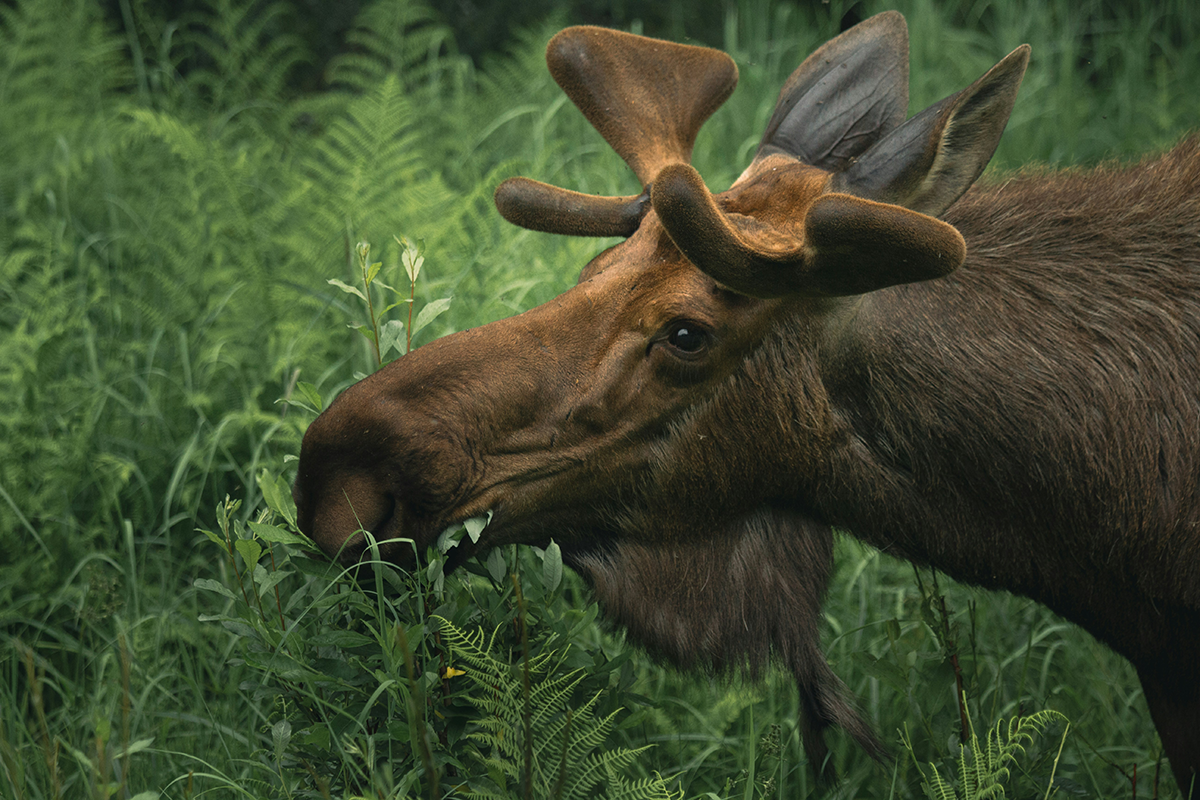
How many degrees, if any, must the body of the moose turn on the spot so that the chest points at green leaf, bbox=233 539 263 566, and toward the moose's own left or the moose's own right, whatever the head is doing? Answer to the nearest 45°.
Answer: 0° — it already faces it

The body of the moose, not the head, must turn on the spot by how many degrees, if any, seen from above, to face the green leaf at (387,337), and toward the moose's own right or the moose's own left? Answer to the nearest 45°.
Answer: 0° — it already faces it

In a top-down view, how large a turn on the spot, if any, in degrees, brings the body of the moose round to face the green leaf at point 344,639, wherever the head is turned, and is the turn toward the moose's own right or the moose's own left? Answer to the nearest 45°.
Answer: approximately 45° to the moose's own left

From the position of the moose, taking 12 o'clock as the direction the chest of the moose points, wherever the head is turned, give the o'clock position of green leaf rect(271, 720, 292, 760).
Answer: The green leaf is roughly at 11 o'clock from the moose.

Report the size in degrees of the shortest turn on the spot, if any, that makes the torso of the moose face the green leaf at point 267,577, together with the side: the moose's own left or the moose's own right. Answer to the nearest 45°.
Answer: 0° — it already faces it

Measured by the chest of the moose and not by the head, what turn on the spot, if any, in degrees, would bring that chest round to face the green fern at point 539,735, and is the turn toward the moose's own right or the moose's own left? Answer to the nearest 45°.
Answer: approximately 45° to the moose's own left

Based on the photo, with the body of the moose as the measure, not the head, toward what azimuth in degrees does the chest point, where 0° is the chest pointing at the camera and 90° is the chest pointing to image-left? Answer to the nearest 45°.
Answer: approximately 90°
